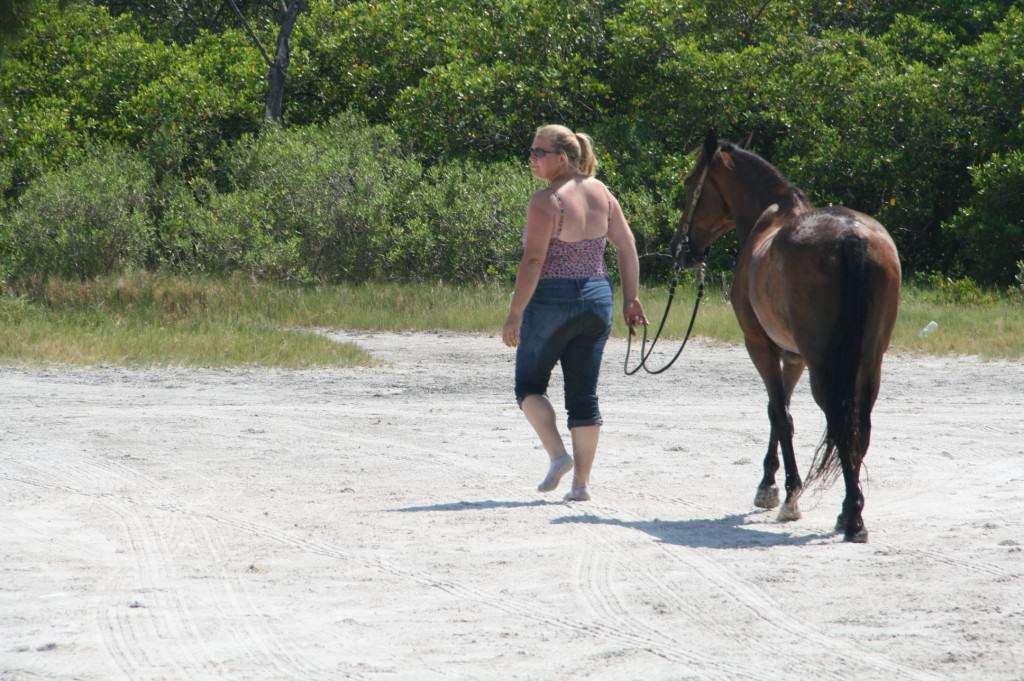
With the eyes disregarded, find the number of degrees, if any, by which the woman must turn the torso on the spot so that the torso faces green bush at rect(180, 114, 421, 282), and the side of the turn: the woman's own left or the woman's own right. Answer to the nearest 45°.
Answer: approximately 45° to the woman's own right

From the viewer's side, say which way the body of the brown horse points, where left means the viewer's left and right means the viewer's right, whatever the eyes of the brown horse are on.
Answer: facing away from the viewer and to the left of the viewer

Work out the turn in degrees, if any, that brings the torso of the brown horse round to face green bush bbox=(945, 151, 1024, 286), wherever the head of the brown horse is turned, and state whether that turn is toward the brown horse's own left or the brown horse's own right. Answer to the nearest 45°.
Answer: approximately 45° to the brown horse's own right

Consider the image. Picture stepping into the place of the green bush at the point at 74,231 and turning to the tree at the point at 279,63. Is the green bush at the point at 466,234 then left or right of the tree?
right

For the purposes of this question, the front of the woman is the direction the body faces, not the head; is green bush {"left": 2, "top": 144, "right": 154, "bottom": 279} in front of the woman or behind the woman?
in front

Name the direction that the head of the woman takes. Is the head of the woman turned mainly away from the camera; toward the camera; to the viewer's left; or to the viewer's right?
to the viewer's left

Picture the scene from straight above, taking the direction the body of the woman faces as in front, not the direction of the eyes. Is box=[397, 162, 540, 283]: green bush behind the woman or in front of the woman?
in front

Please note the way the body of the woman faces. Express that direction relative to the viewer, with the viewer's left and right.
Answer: facing away from the viewer and to the left of the viewer

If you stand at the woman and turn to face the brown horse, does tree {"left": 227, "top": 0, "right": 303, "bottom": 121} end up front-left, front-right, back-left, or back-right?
back-left

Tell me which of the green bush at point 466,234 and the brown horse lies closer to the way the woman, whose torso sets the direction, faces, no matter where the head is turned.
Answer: the green bush

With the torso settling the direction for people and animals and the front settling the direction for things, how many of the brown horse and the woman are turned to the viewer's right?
0
